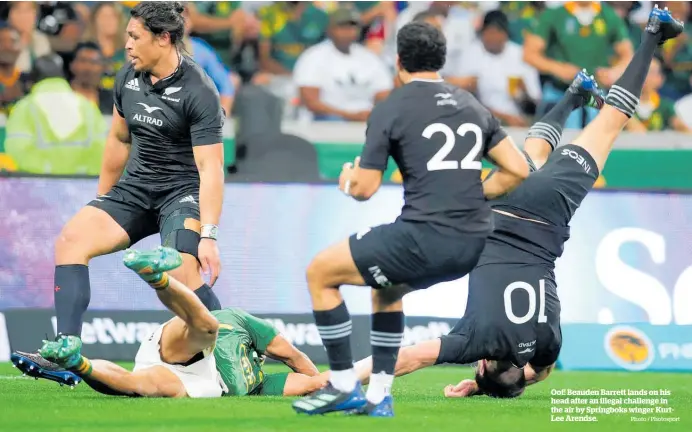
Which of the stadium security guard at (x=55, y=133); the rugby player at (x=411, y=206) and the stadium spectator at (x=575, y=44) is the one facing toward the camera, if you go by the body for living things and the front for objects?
the stadium spectator at (x=575, y=44)

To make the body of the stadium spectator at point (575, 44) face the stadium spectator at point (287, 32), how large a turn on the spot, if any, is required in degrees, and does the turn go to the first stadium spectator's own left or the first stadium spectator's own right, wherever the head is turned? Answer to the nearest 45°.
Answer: approximately 90° to the first stadium spectator's own right

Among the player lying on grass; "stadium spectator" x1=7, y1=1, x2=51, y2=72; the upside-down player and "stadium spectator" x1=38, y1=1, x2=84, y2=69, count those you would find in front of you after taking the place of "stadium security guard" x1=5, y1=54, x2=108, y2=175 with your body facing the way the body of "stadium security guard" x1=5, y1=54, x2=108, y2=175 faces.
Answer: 2

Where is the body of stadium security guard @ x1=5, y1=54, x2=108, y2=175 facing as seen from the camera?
away from the camera

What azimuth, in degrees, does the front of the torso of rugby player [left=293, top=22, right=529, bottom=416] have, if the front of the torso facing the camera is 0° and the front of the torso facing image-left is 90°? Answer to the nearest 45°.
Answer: approximately 135°

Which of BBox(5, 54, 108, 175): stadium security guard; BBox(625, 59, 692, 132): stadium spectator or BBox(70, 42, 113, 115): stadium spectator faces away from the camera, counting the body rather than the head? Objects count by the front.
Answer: BBox(5, 54, 108, 175): stadium security guard

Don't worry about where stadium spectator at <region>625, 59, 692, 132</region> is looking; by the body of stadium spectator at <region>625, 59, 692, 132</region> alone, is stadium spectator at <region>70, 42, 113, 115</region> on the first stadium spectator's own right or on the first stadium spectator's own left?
on the first stadium spectator's own right

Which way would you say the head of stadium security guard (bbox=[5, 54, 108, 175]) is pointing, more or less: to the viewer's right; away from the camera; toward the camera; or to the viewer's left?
away from the camera

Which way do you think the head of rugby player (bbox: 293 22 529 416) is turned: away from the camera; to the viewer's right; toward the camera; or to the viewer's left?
away from the camera

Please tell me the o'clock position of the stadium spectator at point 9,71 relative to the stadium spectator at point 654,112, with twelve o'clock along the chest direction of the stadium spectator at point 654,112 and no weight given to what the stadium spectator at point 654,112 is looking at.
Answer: the stadium spectator at point 9,71 is roughly at 2 o'clock from the stadium spectator at point 654,112.

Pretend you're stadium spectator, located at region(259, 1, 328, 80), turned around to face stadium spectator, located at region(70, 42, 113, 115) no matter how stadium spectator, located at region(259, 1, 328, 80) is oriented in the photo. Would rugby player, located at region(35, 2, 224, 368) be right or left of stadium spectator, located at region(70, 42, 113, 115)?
left

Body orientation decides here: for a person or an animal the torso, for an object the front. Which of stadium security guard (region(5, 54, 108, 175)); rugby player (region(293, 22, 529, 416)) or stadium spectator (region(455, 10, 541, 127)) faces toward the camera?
stadium spectator (region(455, 10, 541, 127))

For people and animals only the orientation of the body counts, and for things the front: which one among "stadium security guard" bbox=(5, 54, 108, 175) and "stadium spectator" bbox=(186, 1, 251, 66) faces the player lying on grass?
"stadium spectator" bbox=(186, 1, 251, 66)

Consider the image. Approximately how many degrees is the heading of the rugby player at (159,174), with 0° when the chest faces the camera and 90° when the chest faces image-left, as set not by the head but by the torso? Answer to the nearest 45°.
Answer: approximately 45°
